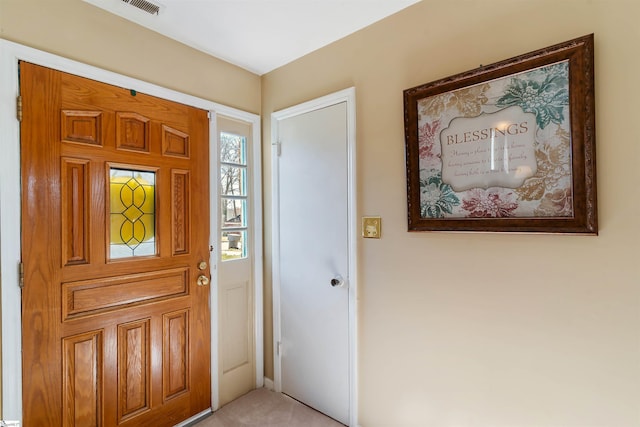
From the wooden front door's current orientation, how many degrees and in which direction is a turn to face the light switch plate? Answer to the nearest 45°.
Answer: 0° — it already faces it

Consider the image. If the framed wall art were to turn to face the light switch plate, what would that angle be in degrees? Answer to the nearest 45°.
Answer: approximately 45° to its right

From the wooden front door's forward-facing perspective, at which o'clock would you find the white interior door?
The white interior door is roughly at 11 o'clock from the wooden front door.

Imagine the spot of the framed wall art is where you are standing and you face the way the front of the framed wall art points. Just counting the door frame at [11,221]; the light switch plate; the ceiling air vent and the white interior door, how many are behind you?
0

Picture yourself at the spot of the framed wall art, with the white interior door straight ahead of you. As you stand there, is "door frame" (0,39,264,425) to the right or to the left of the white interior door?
left

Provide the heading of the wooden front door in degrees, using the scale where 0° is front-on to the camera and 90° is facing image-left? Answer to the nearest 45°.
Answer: approximately 315°

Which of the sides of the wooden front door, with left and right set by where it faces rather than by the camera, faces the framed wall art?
front

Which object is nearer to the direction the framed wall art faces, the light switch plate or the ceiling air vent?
the ceiling air vent

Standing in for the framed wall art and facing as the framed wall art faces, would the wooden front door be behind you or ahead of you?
ahead

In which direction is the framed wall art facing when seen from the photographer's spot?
facing the viewer and to the left of the viewer

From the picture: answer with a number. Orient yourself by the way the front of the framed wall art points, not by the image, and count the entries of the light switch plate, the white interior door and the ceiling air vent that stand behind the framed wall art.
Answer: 0

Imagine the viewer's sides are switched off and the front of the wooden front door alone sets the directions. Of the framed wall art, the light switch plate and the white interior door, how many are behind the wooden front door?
0

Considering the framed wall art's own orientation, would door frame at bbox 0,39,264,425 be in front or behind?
in front

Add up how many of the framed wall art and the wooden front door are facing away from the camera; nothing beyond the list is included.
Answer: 0

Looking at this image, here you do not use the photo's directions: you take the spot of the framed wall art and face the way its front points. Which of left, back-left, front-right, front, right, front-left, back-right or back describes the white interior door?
front-right
